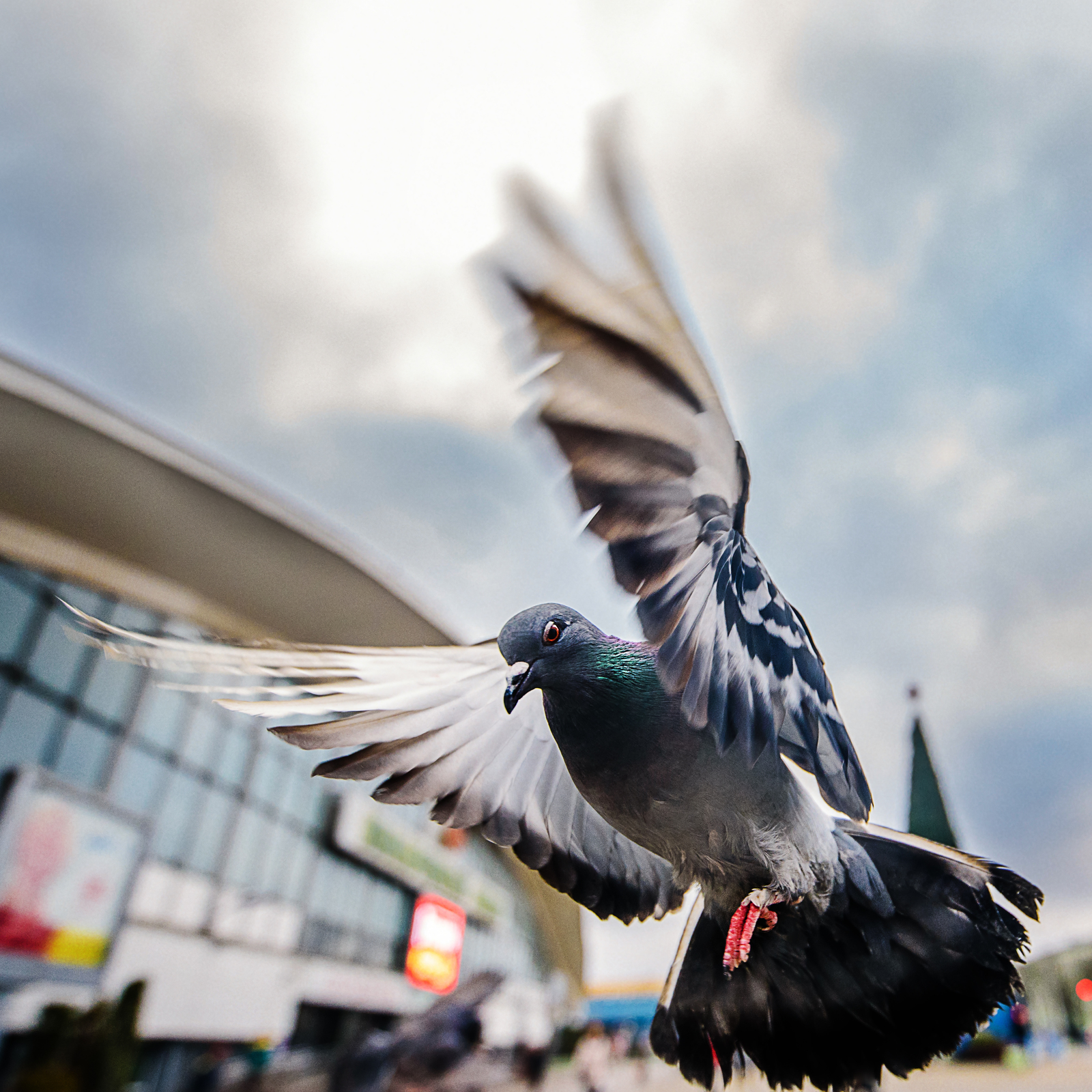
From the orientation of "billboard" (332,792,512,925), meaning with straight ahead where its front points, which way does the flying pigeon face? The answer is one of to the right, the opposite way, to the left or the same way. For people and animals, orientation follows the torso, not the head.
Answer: to the right

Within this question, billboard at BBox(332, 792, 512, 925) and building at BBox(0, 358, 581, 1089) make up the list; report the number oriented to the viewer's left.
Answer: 0

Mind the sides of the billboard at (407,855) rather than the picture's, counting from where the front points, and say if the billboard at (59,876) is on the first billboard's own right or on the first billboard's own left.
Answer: on the first billboard's own right

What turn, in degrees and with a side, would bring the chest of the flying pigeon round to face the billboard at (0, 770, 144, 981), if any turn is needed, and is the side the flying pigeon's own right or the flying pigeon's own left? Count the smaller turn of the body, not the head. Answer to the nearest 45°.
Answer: approximately 90° to the flying pigeon's own right

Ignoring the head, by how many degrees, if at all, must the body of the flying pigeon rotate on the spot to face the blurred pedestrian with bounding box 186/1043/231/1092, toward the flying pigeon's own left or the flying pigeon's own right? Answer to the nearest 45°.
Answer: approximately 135° to the flying pigeon's own right

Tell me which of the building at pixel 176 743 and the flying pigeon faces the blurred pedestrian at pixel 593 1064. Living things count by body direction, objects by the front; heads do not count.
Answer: the building
